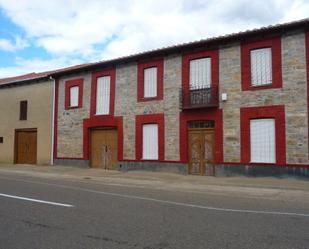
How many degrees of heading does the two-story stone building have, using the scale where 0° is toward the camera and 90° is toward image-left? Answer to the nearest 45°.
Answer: approximately 45°

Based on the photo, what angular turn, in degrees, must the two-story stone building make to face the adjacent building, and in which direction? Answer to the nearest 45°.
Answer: approximately 90° to its right

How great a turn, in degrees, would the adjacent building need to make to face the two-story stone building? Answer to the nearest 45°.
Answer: approximately 90° to its left

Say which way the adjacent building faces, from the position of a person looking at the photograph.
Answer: facing the viewer and to the left of the viewer

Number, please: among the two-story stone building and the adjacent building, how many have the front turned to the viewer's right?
0
